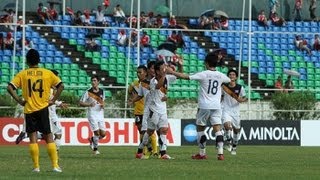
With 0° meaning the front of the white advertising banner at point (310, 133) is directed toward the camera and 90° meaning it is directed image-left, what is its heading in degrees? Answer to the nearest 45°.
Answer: approximately 0°

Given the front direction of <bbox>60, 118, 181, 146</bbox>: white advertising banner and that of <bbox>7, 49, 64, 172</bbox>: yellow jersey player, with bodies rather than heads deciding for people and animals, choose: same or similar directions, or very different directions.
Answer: very different directions

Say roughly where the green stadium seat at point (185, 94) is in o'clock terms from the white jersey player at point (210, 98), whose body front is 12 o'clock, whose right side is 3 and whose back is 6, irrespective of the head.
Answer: The green stadium seat is roughly at 12 o'clock from the white jersey player.

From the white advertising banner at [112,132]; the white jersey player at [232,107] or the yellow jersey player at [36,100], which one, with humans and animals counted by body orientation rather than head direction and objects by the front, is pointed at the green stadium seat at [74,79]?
the yellow jersey player

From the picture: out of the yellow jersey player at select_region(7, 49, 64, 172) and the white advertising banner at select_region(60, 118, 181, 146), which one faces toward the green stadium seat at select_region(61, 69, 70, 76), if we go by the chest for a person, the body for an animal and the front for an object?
the yellow jersey player

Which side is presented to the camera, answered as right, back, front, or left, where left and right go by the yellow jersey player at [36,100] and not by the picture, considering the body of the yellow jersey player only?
back

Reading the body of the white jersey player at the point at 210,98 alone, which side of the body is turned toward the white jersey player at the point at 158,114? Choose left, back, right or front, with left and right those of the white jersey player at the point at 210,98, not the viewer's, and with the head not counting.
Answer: left

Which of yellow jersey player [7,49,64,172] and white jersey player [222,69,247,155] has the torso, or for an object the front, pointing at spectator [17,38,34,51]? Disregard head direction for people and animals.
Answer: the yellow jersey player

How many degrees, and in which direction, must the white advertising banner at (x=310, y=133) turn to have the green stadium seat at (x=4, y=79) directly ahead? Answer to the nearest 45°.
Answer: approximately 90° to its right

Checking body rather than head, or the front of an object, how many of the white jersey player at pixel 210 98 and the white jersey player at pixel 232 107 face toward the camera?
1

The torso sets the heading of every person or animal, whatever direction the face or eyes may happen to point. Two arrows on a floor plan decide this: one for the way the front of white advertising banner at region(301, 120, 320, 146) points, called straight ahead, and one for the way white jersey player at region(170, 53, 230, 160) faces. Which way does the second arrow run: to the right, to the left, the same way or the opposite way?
the opposite way

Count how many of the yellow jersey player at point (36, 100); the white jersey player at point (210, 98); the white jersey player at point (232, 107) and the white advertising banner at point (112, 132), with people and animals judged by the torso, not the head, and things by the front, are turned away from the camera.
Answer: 2
